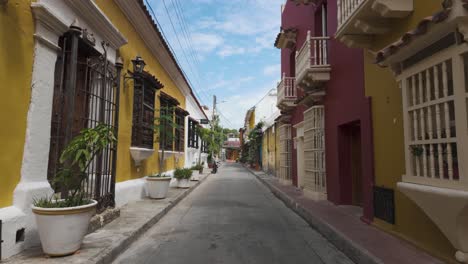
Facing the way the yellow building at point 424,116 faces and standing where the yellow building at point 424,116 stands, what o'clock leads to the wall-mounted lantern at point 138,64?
The wall-mounted lantern is roughly at 2 o'clock from the yellow building.

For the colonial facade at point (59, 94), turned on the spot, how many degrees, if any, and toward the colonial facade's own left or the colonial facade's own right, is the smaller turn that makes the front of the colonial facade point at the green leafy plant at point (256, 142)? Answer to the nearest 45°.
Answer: approximately 90° to the colonial facade's own left

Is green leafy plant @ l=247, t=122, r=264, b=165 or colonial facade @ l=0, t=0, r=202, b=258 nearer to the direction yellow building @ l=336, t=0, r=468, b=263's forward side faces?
the colonial facade

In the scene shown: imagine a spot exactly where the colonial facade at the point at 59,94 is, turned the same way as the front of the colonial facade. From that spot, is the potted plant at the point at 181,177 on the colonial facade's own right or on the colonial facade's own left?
on the colonial facade's own left

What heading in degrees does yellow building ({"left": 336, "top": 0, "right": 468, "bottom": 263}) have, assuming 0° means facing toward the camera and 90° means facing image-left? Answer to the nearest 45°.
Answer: approximately 45°

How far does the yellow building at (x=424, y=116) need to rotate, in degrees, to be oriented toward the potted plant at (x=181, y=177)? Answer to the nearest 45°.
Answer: approximately 90° to its right

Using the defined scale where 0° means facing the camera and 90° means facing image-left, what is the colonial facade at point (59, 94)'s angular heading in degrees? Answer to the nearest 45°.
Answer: approximately 315°

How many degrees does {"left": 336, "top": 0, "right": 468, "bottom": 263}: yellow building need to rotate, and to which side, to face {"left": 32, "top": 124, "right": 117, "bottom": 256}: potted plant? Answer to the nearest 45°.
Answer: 0° — it already faces it

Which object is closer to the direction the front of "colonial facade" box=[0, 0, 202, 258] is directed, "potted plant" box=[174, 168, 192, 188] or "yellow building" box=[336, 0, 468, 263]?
the yellow building
